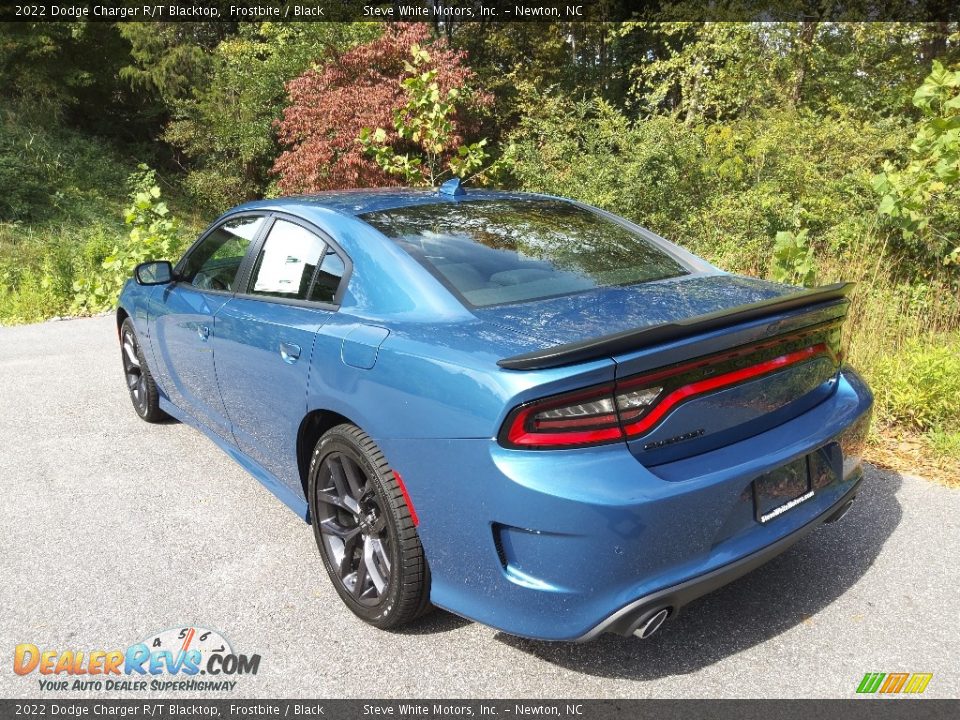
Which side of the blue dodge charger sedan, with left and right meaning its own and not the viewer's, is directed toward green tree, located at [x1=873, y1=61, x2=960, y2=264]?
right

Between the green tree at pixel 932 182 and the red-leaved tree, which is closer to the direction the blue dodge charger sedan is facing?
the red-leaved tree

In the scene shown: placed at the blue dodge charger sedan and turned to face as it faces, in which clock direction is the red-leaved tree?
The red-leaved tree is roughly at 1 o'clock from the blue dodge charger sedan.

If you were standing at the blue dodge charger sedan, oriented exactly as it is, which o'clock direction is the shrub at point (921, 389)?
The shrub is roughly at 3 o'clock from the blue dodge charger sedan.

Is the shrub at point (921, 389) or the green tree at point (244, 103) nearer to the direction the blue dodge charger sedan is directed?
the green tree

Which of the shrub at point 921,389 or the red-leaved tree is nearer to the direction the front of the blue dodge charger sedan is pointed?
the red-leaved tree

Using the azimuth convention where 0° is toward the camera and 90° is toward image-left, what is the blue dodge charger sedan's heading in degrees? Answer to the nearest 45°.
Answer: approximately 135°

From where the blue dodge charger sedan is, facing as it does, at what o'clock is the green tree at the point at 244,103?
The green tree is roughly at 1 o'clock from the blue dodge charger sedan.
